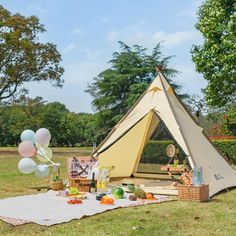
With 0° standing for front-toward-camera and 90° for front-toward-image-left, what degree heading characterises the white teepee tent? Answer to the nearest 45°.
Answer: approximately 45°

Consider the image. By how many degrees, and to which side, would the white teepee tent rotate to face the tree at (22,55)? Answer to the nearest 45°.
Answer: approximately 90° to its right

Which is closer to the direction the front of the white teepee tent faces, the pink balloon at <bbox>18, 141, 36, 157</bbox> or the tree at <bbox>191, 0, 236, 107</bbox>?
the pink balloon

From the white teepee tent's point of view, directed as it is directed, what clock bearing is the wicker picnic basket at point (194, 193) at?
The wicker picnic basket is roughly at 10 o'clock from the white teepee tent.

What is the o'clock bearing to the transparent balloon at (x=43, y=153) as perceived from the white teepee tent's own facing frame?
The transparent balloon is roughly at 1 o'clock from the white teepee tent.

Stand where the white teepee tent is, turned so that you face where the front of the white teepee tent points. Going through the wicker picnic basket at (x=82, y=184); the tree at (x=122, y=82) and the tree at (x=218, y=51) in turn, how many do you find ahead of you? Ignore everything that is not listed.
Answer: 1

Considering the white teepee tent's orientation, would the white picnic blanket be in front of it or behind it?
in front

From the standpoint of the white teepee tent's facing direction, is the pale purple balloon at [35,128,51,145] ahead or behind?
ahead
